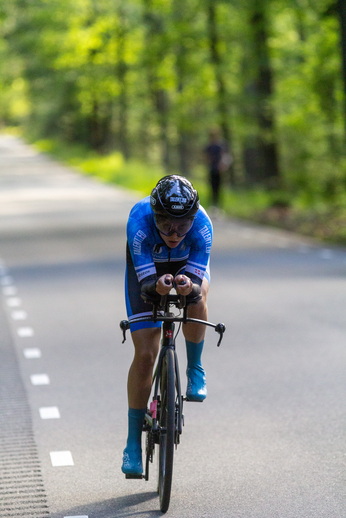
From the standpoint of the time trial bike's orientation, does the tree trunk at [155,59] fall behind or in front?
behind

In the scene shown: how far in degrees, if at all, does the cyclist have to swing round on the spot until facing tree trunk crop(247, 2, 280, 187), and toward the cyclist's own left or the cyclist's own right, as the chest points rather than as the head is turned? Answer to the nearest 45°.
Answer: approximately 180°

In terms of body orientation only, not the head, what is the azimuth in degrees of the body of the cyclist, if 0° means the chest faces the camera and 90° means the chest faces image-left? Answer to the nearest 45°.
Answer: approximately 0°

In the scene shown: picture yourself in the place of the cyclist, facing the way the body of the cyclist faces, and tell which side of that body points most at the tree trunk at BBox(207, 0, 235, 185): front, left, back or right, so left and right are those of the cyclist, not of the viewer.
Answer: back

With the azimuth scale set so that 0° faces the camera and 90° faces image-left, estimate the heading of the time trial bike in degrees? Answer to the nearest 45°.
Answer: approximately 0°

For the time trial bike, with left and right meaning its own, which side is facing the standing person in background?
back

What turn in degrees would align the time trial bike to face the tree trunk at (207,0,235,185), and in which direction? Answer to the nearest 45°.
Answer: approximately 180°

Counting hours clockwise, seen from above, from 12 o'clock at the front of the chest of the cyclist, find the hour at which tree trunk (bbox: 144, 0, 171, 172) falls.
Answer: The tree trunk is roughly at 6 o'clock from the cyclist.

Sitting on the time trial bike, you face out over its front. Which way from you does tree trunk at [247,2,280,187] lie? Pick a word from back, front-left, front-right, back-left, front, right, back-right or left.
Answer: back
